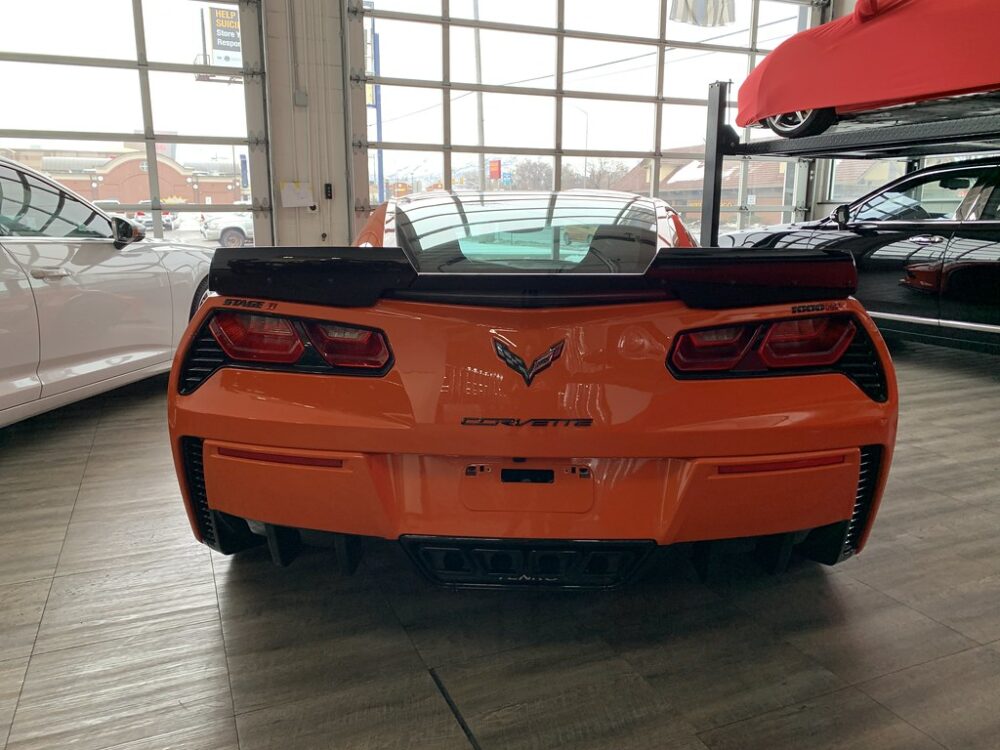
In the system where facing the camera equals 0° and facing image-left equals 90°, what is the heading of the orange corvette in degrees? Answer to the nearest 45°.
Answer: approximately 180°

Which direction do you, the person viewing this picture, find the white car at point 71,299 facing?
facing away from the viewer and to the right of the viewer

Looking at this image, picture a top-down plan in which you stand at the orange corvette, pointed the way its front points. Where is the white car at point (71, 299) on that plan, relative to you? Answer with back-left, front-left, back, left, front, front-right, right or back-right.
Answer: front-left

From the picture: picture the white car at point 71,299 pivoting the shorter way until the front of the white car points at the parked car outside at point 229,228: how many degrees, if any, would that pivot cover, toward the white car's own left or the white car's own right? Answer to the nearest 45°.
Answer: approximately 45° to the white car's own left

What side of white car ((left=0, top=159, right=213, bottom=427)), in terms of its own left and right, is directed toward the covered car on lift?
right

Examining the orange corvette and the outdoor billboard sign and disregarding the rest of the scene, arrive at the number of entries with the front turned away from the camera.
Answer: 1
